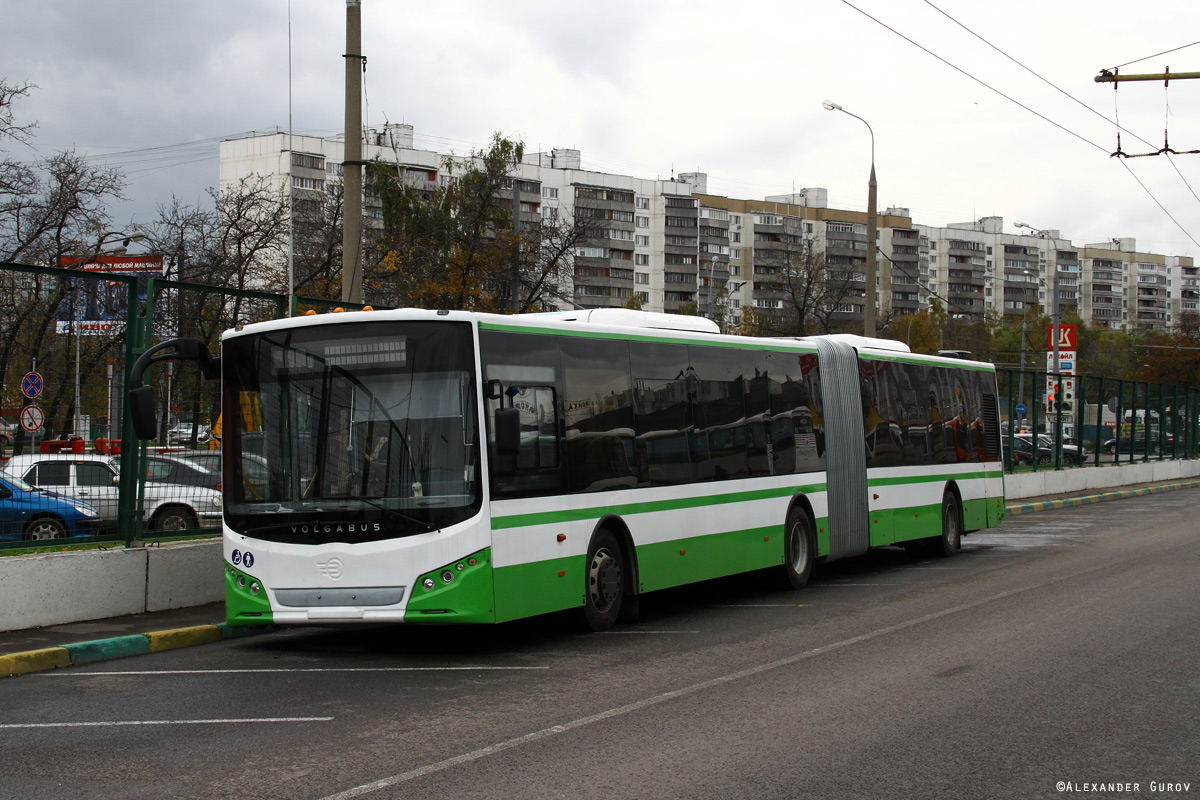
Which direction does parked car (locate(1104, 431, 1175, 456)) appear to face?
to the viewer's left

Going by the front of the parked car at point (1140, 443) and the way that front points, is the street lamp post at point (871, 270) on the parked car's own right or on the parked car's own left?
on the parked car's own left

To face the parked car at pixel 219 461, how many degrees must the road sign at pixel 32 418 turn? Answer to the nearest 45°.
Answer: approximately 90° to its left

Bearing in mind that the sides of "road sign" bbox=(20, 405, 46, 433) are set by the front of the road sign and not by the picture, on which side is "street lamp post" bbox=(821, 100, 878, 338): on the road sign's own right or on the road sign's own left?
on the road sign's own left

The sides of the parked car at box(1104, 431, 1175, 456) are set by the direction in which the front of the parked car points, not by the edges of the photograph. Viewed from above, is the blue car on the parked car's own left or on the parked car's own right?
on the parked car's own left

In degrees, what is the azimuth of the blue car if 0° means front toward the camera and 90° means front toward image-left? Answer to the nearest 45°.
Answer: approximately 270°

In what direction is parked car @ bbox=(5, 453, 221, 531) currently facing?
to the viewer's right
